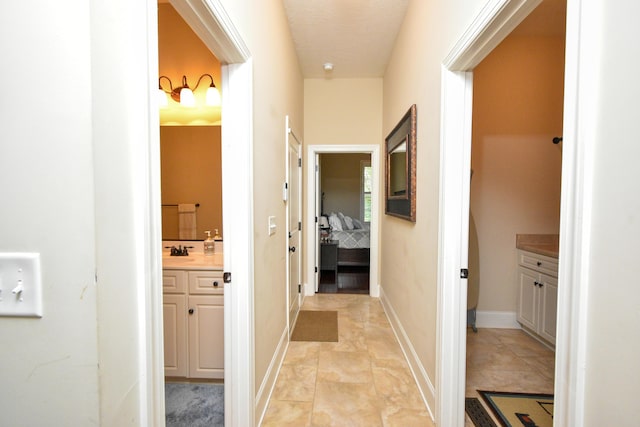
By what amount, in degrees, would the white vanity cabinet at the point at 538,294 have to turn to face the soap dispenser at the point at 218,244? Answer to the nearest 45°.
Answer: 0° — it already faces it

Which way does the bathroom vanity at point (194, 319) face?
toward the camera

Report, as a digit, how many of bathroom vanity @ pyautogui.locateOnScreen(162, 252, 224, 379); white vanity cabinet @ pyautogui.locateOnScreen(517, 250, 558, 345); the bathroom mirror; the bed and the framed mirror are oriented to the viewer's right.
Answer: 1

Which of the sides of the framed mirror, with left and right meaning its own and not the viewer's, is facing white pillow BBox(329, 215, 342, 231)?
right

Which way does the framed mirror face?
to the viewer's left

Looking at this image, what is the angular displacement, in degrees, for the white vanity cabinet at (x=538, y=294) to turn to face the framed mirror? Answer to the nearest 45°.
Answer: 0° — it already faces it

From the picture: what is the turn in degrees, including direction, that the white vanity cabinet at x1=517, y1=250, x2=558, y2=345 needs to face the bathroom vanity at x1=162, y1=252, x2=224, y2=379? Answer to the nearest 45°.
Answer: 0° — it already faces it

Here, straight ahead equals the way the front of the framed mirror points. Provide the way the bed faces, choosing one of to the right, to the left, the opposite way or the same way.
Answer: the opposite way

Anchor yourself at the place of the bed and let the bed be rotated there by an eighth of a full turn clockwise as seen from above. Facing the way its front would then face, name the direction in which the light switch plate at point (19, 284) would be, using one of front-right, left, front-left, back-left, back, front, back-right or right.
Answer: front-right

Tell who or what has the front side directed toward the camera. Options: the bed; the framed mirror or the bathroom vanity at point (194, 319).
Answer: the bathroom vanity

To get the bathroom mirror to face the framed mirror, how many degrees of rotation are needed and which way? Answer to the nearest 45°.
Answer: approximately 90° to its left

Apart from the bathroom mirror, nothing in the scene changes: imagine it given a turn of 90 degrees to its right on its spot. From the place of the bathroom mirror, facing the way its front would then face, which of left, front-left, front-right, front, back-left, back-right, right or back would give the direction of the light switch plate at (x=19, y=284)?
left

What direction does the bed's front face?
to the viewer's right

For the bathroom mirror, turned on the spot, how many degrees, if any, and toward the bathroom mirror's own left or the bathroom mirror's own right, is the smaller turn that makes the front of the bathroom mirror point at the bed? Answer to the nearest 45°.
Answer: approximately 135° to the bathroom mirror's own left

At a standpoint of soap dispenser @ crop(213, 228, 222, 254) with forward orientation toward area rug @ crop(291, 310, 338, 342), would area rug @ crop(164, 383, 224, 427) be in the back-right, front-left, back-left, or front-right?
back-right

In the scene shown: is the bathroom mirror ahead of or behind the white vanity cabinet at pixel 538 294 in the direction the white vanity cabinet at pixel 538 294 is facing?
ahead

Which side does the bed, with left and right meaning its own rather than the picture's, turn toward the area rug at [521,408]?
right

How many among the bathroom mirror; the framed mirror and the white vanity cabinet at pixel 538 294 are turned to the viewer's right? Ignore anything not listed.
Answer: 0
